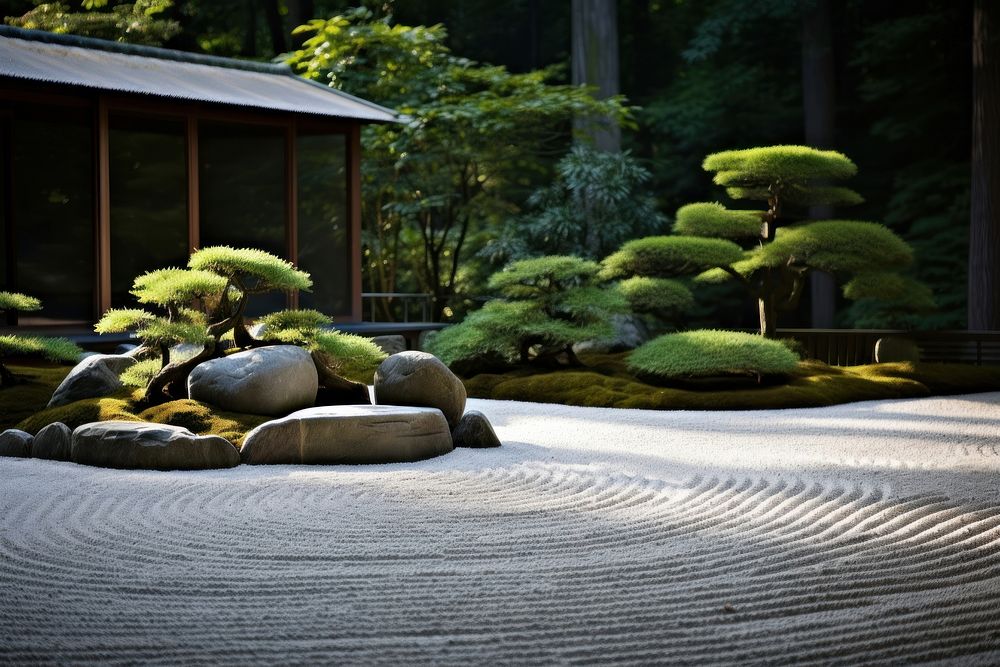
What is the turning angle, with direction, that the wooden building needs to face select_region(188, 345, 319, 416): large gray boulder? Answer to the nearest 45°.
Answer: approximately 45° to its right

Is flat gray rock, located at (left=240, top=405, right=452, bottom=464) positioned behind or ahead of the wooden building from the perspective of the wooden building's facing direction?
ahead

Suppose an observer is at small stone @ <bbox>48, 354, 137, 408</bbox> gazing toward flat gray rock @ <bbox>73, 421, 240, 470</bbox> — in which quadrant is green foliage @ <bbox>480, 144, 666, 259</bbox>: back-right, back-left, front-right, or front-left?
back-left

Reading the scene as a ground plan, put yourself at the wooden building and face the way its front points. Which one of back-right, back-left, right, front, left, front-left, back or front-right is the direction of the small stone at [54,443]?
front-right

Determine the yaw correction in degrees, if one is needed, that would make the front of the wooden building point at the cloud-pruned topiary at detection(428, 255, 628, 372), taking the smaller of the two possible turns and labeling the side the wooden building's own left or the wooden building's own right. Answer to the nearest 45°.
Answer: approximately 45° to the wooden building's own left

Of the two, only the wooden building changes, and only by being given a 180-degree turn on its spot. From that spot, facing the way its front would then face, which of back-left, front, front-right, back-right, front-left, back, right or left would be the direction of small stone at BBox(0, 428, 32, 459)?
back-left

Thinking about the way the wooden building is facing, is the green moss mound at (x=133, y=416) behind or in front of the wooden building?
in front

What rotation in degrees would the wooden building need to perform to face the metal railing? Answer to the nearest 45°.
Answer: approximately 90° to its left

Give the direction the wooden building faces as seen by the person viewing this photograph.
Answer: facing the viewer and to the right of the viewer

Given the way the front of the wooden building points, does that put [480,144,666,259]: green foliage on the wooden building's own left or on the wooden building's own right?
on the wooden building's own left

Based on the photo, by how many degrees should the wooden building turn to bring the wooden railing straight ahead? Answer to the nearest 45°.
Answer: approximately 45° to its left
